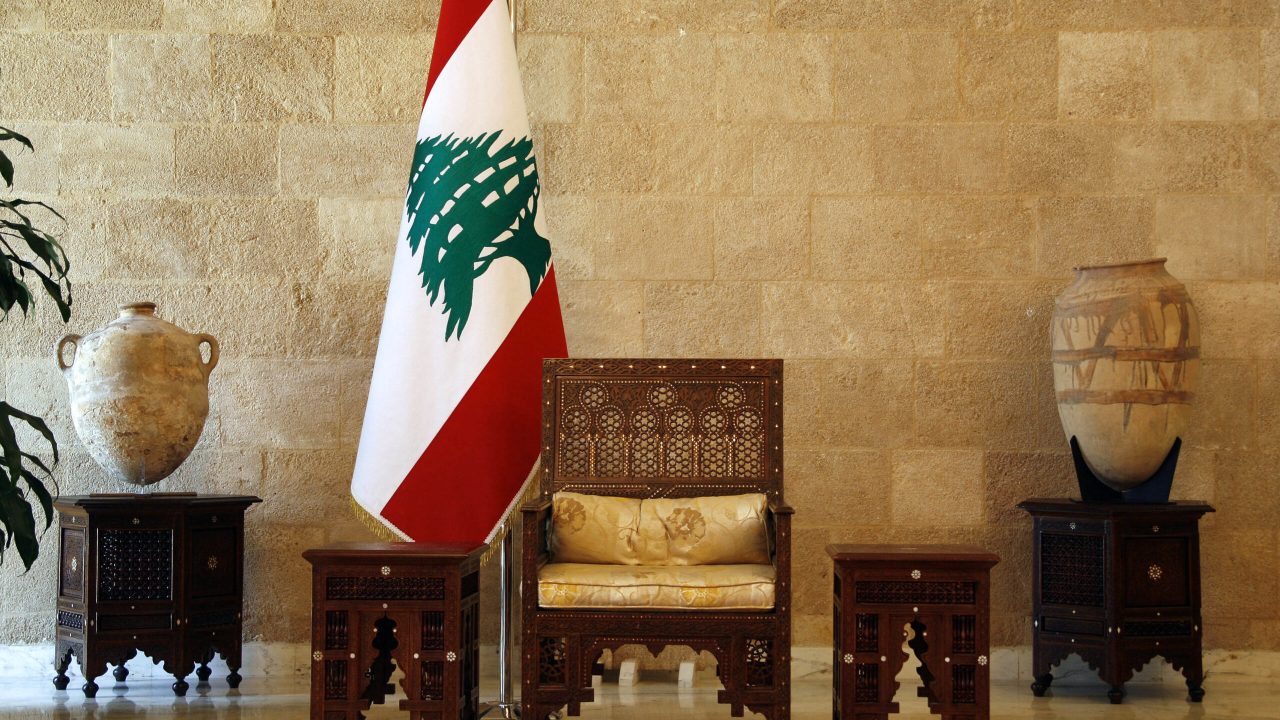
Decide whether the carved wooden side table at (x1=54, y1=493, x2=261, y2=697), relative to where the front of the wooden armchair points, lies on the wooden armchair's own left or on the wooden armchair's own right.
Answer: on the wooden armchair's own right

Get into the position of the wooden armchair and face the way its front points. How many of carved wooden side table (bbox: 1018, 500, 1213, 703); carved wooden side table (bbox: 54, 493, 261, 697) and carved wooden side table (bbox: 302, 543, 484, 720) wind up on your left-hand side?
1

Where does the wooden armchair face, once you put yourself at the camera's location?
facing the viewer

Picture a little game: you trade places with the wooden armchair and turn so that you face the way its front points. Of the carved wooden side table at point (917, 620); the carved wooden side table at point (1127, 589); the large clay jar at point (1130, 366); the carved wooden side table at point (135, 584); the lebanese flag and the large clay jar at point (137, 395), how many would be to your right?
3

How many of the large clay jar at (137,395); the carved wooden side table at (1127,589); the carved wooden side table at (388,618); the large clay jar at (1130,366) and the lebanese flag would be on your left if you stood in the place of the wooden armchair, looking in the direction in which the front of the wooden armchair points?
2

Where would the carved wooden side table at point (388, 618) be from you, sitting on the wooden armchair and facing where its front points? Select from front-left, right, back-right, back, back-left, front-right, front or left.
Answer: front-right

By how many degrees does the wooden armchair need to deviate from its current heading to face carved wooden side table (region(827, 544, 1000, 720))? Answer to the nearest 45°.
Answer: approximately 45° to its left

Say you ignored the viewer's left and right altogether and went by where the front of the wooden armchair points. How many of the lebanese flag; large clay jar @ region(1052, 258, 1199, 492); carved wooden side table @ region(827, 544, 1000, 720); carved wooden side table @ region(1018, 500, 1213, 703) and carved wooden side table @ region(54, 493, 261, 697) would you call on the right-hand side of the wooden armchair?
2

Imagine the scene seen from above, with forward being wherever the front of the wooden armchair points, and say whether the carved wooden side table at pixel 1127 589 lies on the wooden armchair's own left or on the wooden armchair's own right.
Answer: on the wooden armchair's own left

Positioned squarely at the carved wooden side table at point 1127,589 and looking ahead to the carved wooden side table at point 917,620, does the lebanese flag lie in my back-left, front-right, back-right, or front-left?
front-right

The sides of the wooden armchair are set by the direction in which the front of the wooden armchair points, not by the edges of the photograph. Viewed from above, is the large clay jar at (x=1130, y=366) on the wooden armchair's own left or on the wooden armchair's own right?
on the wooden armchair's own left

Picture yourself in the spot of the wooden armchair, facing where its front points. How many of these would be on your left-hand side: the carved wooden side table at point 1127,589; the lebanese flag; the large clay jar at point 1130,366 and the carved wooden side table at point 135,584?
2

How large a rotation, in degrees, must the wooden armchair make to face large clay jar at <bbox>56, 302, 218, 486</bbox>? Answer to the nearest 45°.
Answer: approximately 90° to its right

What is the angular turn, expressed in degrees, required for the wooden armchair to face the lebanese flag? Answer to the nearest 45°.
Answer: approximately 90° to its right
